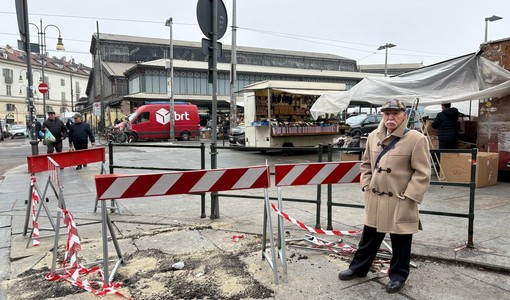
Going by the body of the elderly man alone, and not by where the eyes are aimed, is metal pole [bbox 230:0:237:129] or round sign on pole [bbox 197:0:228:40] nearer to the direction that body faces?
the round sign on pole

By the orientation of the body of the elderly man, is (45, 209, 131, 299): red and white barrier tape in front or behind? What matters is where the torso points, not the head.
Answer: in front

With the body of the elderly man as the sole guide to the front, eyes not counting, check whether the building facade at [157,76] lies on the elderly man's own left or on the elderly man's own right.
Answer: on the elderly man's own right

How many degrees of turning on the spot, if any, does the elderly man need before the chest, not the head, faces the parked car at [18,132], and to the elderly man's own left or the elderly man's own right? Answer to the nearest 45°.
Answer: approximately 90° to the elderly man's own right

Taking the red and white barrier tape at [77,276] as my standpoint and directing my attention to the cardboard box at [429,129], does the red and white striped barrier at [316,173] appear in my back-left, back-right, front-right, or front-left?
front-right

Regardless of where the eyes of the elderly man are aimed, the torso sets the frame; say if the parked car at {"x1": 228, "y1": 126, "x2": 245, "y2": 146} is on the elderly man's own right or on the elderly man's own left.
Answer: on the elderly man's own right

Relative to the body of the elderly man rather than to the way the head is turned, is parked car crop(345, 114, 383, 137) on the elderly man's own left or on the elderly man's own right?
on the elderly man's own right

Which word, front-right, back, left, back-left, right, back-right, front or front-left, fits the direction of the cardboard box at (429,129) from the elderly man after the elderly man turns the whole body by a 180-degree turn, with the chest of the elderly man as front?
front-left

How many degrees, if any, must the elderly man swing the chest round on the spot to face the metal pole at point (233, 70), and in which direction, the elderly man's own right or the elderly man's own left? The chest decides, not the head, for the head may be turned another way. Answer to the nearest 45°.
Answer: approximately 90° to the elderly man's own right

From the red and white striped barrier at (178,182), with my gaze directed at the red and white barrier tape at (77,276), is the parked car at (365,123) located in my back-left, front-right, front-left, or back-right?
back-right

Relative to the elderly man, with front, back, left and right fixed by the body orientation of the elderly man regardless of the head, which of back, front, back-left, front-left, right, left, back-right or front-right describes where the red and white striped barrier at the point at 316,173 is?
right

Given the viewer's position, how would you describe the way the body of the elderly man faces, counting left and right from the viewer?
facing the viewer and to the left of the viewer

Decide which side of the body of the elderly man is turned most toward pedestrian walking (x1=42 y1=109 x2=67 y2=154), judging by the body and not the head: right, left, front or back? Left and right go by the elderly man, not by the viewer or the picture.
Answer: right

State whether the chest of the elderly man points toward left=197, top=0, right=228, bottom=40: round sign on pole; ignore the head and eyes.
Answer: no

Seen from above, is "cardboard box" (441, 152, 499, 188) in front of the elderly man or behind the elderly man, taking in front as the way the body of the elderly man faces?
behind
